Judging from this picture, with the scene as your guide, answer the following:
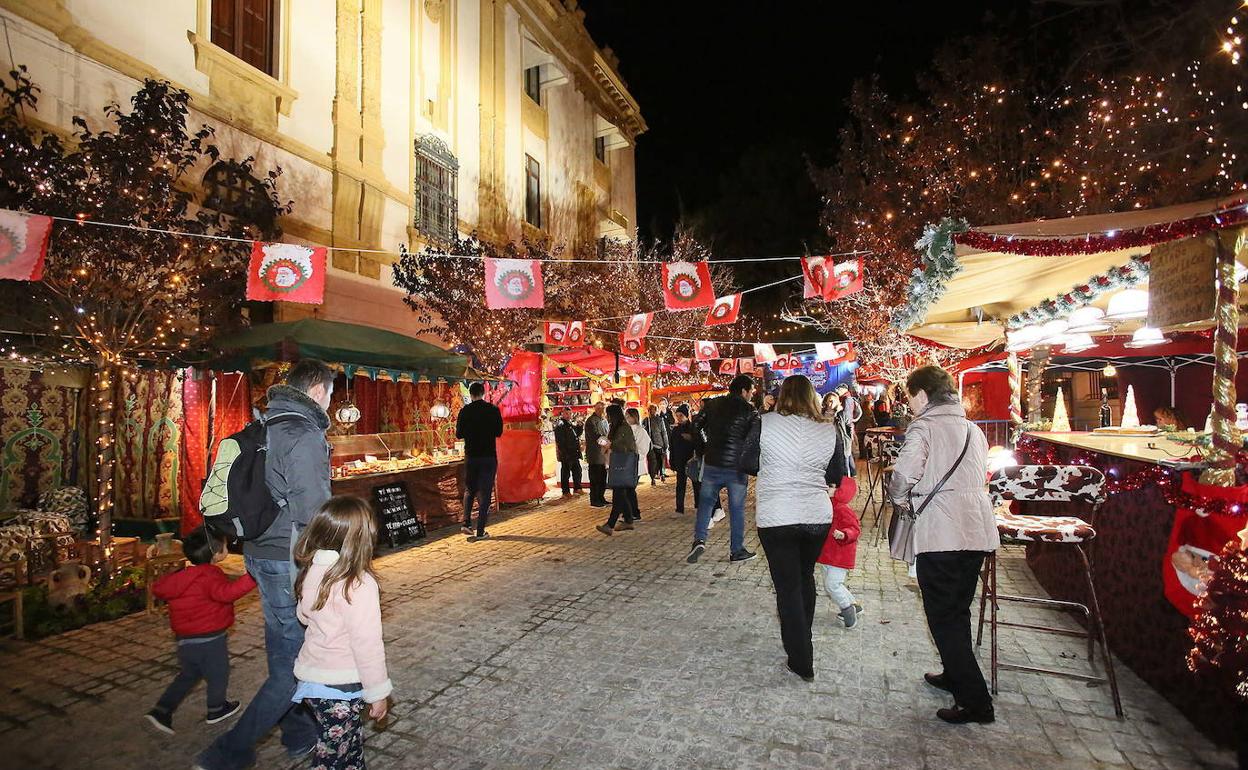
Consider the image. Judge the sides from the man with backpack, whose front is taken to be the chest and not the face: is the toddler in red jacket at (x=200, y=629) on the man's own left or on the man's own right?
on the man's own left

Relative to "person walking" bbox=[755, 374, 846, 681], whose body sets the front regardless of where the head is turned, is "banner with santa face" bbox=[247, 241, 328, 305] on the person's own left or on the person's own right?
on the person's own left

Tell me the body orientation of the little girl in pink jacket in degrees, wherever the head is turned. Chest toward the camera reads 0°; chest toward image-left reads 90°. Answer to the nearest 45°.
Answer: approximately 225°

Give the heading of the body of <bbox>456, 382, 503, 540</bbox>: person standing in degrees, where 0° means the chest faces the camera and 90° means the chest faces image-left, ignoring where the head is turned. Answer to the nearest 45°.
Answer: approximately 180°

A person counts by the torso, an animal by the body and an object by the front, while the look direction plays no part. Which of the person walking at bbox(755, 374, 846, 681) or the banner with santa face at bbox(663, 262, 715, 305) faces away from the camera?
the person walking

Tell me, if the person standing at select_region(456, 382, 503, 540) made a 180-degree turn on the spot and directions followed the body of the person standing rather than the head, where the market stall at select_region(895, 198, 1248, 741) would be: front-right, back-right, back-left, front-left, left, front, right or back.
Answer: front-left

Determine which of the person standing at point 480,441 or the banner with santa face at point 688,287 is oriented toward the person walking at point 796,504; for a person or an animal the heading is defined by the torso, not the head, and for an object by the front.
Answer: the banner with santa face

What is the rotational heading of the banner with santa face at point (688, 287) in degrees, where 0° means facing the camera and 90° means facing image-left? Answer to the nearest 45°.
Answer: approximately 0°

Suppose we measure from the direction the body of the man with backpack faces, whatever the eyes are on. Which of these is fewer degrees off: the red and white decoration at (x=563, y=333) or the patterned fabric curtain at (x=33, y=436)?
the red and white decoration
